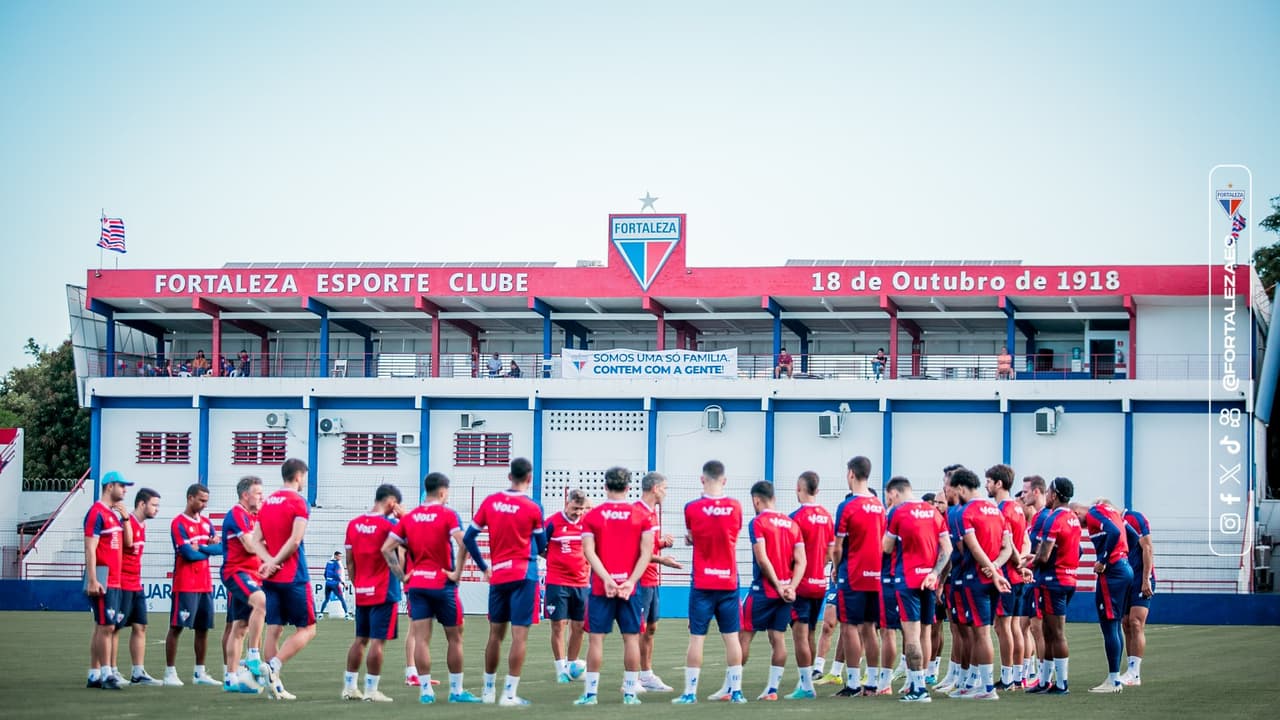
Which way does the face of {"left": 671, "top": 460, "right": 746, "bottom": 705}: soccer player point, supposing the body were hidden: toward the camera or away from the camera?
away from the camera

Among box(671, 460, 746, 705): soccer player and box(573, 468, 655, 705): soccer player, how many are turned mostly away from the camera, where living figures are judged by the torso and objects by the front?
2

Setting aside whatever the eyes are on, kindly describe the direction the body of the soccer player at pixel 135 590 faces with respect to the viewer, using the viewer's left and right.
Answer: facing to the right of the viewer

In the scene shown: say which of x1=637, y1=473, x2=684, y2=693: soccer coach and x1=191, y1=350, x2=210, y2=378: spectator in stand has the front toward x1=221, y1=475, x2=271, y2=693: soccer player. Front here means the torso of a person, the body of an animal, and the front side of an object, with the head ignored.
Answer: the spectator in stand

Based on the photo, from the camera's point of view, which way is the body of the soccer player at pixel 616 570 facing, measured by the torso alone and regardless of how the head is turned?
away from the camera

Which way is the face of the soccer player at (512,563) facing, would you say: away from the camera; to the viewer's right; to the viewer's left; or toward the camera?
away from the camera

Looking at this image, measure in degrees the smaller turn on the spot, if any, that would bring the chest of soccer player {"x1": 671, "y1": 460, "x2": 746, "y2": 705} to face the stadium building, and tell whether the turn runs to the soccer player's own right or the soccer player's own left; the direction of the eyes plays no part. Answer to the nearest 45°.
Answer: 0° — they already face it

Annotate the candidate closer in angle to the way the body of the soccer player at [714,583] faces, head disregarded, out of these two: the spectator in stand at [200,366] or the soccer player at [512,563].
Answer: the spectator in stand

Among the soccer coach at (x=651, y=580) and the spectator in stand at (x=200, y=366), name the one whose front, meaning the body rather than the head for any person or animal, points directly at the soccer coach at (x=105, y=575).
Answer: the spectator in stand

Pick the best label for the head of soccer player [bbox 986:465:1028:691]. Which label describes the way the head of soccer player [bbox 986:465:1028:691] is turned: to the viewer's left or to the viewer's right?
to the viewer's left

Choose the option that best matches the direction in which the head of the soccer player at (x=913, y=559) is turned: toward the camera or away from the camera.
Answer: away from the camera

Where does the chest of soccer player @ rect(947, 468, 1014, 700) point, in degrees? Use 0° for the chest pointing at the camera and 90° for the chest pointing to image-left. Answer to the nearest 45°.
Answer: approximately 135°

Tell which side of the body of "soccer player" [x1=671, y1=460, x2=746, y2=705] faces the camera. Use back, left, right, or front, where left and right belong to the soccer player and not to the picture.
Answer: back
